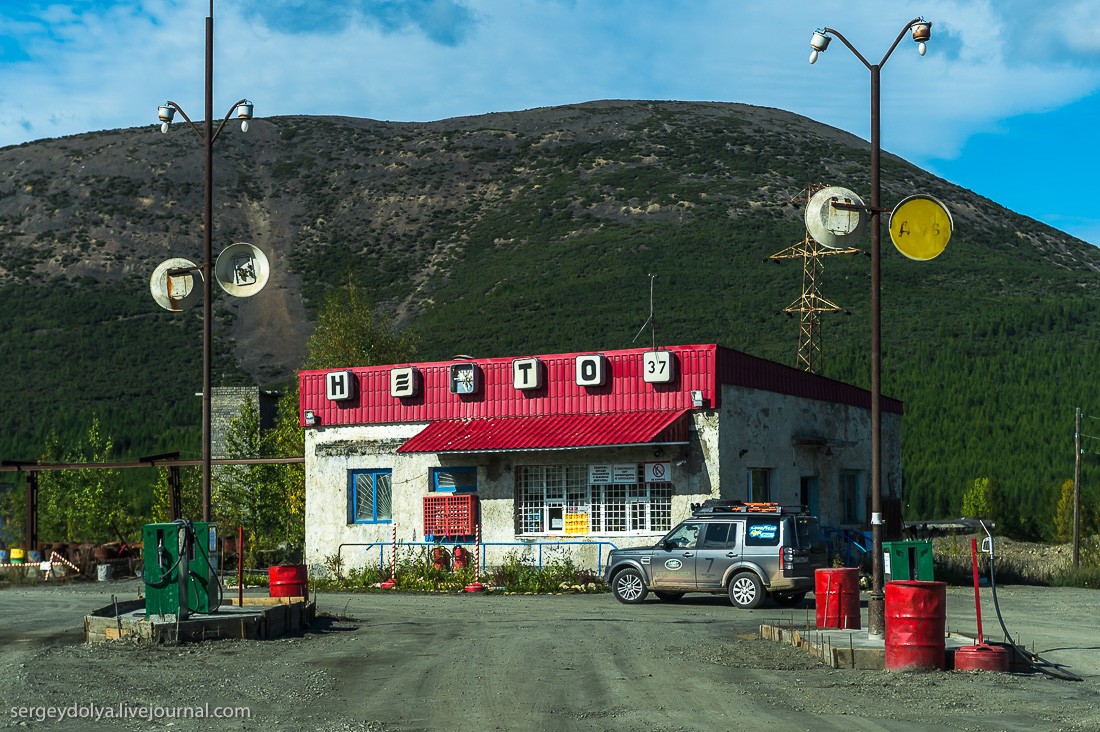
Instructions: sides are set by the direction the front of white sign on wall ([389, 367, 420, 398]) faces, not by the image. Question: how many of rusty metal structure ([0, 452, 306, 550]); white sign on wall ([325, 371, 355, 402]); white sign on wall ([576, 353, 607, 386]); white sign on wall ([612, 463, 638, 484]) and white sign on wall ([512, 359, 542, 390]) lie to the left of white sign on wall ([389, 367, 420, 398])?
3

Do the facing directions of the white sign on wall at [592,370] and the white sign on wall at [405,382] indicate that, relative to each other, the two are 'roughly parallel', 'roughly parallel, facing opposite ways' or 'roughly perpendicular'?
roughly parallel

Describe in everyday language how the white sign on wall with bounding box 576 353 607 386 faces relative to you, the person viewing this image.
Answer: facing the viewer and to the left of the viewer

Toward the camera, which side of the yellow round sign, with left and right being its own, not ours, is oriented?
front

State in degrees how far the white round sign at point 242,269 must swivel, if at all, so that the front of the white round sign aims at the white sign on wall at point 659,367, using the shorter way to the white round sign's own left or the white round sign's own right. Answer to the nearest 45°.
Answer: approximately 135° to the white round sign's own left

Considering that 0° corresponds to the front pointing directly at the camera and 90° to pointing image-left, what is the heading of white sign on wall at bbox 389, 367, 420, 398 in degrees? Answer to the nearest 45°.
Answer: approximately 45°

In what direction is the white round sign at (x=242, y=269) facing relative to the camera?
toward the camera

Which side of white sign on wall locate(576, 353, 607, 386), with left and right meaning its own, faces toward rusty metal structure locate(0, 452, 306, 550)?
right

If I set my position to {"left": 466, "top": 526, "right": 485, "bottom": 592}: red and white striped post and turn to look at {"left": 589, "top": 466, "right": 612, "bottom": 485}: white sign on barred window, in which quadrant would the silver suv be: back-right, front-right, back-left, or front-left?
front-right

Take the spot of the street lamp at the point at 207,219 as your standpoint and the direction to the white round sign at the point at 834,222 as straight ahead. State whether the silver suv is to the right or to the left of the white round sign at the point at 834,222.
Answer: left

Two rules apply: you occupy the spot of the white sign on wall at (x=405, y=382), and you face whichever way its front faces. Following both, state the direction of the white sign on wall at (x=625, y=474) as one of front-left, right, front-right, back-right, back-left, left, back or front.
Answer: left

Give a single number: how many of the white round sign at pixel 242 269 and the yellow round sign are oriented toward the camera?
2

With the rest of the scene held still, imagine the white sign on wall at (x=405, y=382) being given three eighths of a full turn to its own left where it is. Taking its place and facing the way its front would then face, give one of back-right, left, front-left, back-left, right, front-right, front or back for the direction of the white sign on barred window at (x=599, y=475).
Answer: front-right
